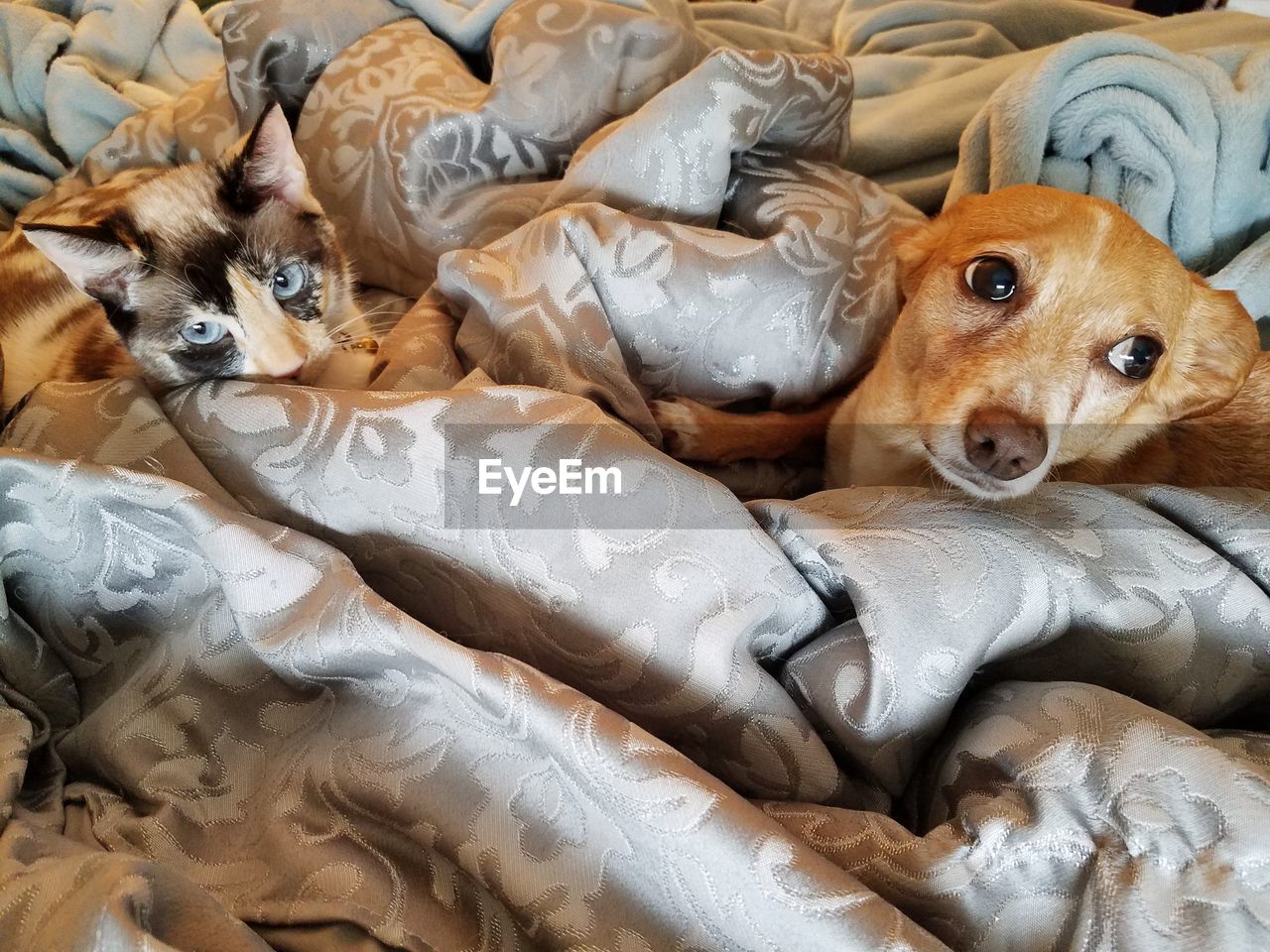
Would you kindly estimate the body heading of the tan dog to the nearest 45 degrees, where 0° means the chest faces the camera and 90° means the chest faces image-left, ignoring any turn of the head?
approximately 45°

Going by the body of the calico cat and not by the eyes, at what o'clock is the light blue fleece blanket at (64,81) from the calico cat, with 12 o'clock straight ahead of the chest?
The light blue fleece blanket is roughly at 7 o'clock from the calico cat.

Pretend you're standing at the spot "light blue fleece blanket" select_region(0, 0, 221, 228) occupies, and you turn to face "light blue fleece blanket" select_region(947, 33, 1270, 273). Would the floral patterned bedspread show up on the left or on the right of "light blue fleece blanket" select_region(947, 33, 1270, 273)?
right

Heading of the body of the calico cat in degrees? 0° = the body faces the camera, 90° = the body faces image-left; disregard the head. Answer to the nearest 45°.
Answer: approximately 315°
